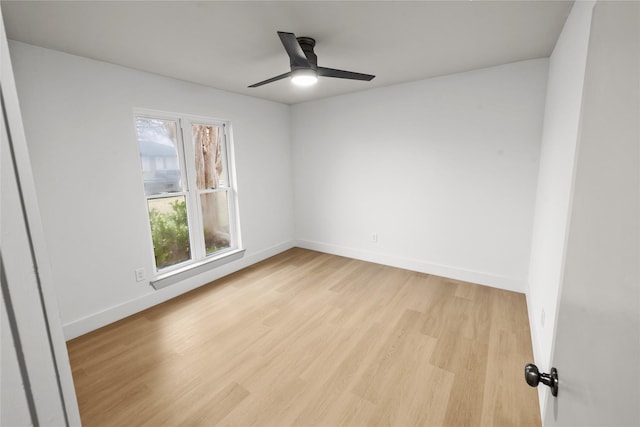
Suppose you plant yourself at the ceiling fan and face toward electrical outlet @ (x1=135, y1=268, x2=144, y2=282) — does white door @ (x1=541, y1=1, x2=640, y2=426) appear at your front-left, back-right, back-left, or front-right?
back-left

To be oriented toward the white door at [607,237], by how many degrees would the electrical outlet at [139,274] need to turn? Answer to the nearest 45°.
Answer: approximately 45° to its right

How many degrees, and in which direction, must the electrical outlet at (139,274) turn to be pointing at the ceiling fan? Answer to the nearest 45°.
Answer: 0° — it already faces it

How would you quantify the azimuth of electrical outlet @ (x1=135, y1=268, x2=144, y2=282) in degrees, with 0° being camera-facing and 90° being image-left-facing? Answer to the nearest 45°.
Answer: approximately 315°
